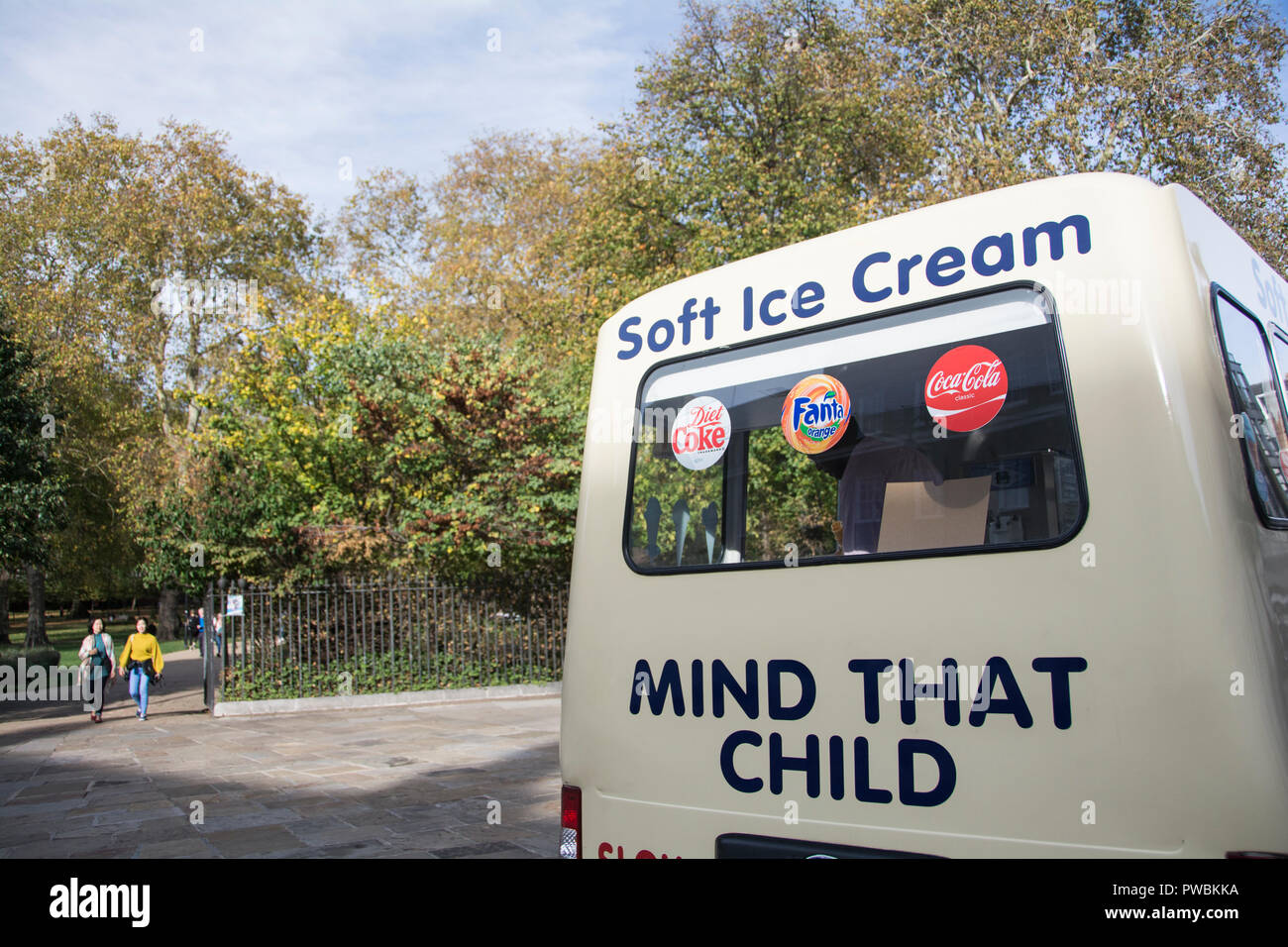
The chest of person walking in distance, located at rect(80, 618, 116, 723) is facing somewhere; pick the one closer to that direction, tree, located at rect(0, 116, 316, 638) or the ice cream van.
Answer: the ice cream van

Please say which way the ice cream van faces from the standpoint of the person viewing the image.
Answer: facing away from the viewer and to the right of the viewer

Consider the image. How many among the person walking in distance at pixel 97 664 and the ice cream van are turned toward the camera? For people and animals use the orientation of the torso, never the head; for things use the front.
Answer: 1

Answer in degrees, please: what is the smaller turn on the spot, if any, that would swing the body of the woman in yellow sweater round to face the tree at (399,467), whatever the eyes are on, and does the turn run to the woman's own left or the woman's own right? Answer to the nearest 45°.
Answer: approximately 90° to the woman's own left

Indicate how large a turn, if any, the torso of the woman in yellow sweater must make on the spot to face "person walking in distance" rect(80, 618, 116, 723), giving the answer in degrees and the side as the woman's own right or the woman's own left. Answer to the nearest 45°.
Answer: approximately 135° to the woman's own right

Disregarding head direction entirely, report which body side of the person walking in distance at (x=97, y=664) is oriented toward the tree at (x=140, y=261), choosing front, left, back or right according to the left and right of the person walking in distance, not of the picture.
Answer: back

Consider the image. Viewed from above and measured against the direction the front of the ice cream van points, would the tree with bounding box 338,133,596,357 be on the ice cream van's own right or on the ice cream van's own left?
on the ice cream van's own left

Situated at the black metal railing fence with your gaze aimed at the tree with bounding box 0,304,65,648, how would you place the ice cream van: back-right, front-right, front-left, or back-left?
back-left

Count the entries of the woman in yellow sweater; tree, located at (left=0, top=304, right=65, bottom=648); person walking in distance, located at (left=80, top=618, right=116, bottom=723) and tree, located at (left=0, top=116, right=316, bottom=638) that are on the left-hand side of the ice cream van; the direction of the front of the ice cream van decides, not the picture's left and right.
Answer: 4

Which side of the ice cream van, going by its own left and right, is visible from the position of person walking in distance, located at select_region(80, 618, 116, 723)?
left
